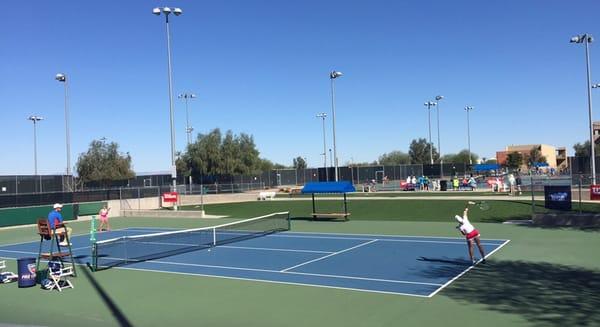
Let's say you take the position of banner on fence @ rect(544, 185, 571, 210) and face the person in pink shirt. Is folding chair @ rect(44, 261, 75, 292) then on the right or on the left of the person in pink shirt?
left

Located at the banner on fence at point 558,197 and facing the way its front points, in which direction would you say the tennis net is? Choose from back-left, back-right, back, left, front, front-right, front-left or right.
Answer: front-right

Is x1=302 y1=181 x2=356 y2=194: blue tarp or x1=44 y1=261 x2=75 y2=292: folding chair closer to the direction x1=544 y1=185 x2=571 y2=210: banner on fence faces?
the folding chair

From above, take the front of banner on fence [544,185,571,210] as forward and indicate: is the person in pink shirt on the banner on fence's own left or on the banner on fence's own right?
on the banner on fence's own right

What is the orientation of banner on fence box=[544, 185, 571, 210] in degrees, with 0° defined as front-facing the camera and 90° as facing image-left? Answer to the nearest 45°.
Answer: approximately 0°

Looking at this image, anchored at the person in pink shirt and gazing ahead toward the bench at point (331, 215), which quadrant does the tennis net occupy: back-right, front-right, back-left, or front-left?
front-right

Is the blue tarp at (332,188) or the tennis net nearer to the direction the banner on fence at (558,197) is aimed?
the tennis net

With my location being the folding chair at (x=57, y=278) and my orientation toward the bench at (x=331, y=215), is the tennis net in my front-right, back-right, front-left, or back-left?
front-left

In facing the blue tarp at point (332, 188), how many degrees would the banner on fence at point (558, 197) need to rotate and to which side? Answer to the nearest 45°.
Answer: approximately 90° to its right

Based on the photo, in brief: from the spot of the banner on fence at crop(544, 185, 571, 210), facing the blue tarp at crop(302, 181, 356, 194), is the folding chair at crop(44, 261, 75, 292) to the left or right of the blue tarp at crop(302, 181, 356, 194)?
left

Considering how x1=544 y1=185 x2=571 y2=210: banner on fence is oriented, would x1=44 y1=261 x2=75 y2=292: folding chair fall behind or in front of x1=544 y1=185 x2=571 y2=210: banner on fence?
in front

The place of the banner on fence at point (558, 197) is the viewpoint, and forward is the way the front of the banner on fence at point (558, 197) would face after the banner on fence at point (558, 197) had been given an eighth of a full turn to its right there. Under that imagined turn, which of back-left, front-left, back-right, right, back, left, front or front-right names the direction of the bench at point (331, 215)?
front-right
